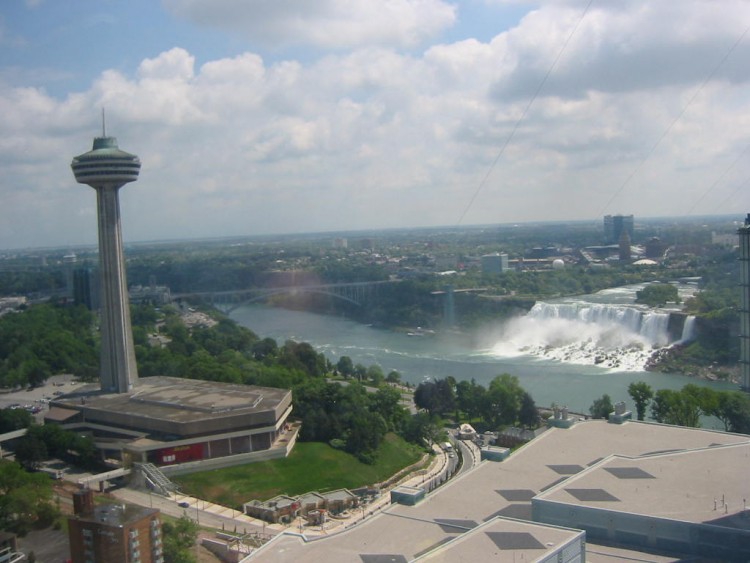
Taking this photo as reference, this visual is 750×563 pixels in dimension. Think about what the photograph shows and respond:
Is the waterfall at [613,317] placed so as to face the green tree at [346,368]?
yes

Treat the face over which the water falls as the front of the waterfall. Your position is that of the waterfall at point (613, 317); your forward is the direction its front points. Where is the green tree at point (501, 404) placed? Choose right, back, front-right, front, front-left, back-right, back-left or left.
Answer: front-left

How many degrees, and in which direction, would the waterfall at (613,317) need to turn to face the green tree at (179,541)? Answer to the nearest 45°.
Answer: approximately 45° to its left

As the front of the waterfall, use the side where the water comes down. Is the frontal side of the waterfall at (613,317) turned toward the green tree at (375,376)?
yes

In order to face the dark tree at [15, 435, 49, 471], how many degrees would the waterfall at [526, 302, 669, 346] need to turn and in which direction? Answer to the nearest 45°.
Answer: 0° — it already faces it

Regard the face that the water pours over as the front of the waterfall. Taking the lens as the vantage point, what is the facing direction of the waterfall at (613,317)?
facing the viewer and to the left of the viewer

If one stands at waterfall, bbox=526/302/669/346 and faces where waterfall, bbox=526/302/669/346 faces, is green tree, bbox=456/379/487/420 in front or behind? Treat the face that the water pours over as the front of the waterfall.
in front

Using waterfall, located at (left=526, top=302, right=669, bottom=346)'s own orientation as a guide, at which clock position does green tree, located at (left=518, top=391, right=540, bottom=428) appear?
The green tree is roughly at 11 o'clock from the waterfall.

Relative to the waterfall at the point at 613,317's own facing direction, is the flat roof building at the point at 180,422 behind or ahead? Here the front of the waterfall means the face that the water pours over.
ahead

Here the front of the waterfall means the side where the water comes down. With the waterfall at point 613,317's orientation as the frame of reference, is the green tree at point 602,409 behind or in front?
in front

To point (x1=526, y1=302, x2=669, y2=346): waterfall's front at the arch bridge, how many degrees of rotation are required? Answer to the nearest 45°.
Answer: approximately 90° to its right
